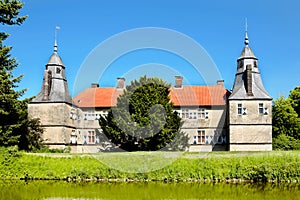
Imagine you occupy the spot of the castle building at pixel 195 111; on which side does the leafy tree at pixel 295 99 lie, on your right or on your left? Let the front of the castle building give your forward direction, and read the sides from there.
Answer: on your left

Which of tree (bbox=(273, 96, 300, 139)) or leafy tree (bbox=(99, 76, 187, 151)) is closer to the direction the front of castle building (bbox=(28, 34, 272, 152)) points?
the leafy tree

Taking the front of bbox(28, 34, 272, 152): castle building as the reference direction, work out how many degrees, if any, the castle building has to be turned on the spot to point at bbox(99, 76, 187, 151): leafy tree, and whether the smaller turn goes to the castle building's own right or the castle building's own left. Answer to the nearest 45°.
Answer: approximately 45° to the castle building's own right

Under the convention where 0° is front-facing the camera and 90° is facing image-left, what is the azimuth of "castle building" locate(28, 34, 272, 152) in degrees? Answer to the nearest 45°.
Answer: approximately 0°

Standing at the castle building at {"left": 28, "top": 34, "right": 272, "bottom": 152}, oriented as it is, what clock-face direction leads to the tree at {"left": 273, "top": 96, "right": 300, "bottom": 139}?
The tree is roughly at 8 o'clock from the castle building.
